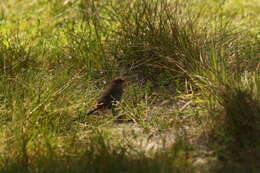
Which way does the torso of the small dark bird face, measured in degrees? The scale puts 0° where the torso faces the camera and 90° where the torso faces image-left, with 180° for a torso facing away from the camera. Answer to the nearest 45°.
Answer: approximately 270°
